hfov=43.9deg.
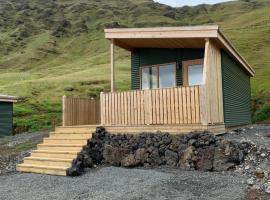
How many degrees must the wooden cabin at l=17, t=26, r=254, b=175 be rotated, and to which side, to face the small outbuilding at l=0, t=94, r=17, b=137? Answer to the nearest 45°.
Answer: approximately 135° to its right

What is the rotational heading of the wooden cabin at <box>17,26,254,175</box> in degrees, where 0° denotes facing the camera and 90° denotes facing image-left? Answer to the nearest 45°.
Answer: approximately 0°
